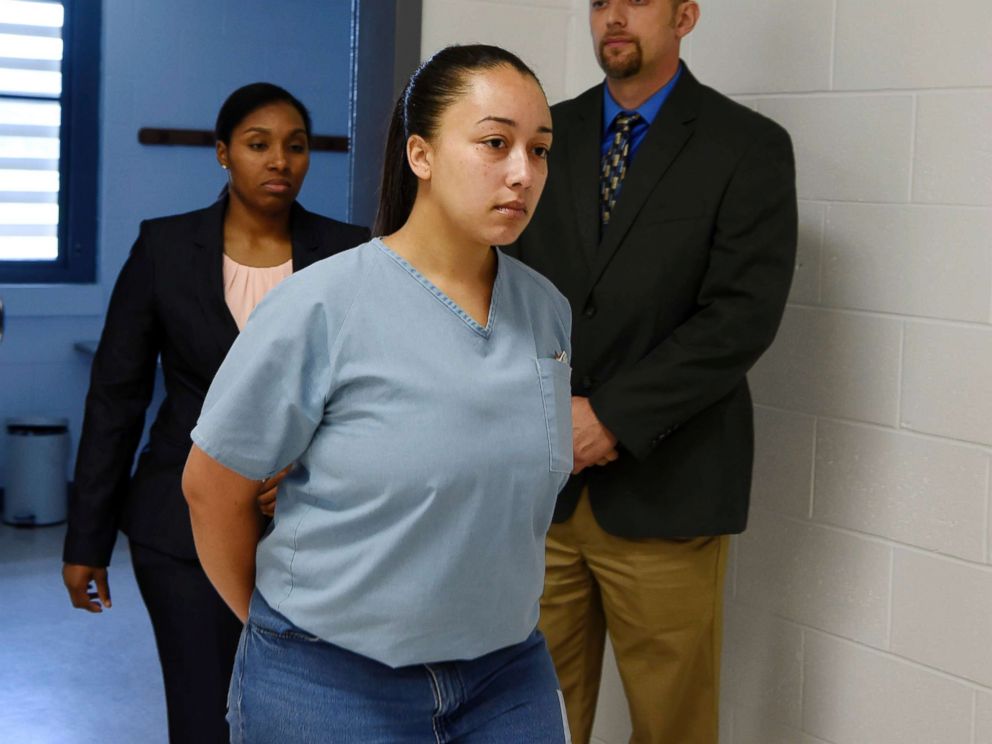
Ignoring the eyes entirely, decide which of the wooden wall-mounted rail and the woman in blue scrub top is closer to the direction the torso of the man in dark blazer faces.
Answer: the woman in blue scrub top

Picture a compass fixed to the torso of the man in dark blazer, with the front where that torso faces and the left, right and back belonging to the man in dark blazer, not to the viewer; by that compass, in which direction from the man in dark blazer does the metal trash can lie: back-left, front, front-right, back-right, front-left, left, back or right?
right

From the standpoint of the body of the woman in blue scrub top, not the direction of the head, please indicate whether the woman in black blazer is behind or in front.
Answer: behind

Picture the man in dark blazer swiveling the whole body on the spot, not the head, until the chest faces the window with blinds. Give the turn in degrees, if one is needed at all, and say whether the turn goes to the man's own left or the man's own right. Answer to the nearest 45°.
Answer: approximately 90° to the man's own right

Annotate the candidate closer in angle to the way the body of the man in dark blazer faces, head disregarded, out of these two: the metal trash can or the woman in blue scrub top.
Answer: the woman in blue scrub top

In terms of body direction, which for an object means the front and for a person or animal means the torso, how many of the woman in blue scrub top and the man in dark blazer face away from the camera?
0

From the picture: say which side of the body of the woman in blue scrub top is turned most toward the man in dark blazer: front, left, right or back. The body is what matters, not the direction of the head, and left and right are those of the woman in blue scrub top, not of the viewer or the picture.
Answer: left

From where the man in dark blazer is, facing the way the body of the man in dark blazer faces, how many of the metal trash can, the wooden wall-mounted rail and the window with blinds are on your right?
3

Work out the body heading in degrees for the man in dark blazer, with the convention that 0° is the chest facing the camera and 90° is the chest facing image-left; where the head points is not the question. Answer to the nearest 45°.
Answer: approximately 45°
